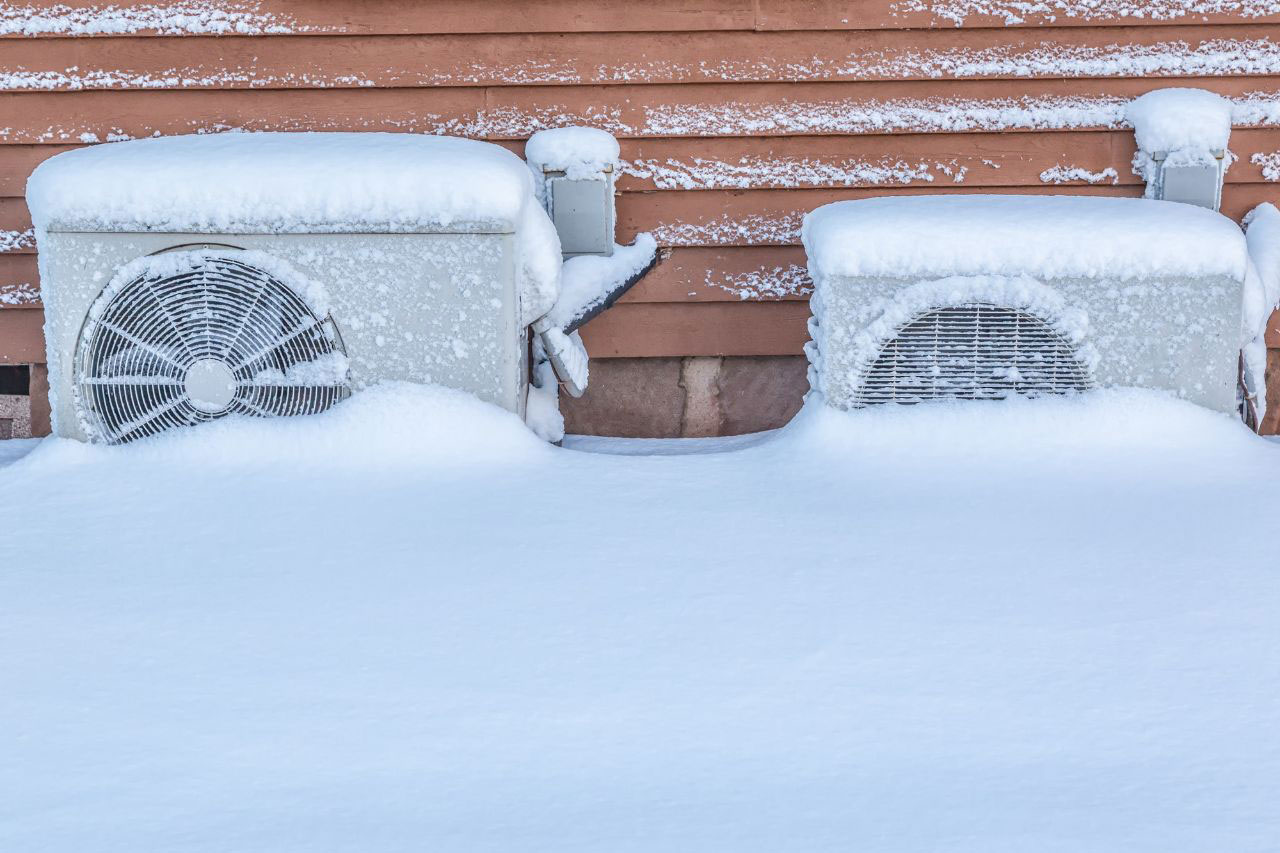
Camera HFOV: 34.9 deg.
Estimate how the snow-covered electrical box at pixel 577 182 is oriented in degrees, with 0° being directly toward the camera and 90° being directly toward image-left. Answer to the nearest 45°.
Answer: approximately 0°

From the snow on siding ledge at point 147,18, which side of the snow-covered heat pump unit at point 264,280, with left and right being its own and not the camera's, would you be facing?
back

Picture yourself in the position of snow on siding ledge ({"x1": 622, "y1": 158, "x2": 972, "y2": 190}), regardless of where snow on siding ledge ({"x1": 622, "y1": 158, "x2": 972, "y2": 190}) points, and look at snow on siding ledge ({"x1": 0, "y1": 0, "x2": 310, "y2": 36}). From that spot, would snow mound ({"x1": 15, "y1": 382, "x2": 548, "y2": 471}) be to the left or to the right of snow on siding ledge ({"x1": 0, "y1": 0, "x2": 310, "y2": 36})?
left

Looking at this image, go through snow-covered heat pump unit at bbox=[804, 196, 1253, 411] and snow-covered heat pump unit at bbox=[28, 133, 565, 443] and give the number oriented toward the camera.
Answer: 2

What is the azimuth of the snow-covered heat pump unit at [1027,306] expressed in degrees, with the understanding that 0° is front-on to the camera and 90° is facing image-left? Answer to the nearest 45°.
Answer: approximately 0°
